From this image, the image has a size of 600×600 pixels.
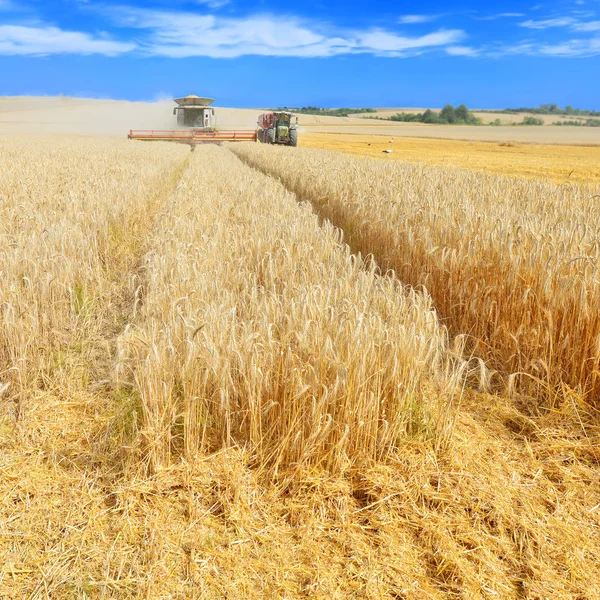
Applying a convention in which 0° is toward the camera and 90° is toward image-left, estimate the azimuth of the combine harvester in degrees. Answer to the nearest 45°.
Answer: approximately 0°

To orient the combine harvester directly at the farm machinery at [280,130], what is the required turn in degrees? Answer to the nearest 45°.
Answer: approximately 45° to its left

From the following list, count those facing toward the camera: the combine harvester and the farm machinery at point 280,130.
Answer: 2

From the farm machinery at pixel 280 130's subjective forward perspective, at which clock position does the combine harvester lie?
The combine harvester is roughly at 4 o'clock from the farm machinery.
